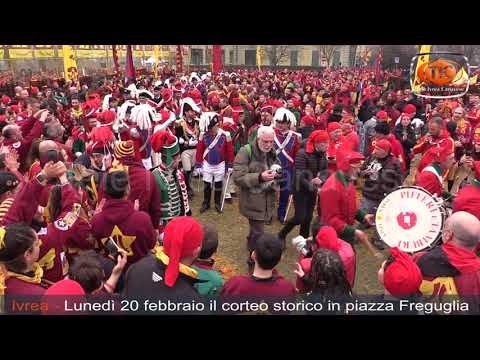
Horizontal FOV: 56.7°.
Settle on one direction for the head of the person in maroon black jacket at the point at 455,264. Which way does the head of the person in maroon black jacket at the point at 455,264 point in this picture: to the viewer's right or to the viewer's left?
to the viewer's left

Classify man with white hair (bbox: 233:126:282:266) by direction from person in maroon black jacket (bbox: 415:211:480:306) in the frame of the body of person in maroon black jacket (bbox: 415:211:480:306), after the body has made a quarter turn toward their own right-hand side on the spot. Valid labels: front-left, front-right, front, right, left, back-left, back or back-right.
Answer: left

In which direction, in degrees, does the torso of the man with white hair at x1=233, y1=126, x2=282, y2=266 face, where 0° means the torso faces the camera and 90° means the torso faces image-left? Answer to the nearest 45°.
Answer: approximately 315°

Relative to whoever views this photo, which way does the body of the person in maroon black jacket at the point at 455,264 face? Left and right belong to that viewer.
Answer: facing away from the viewer and to the left of the viewer
